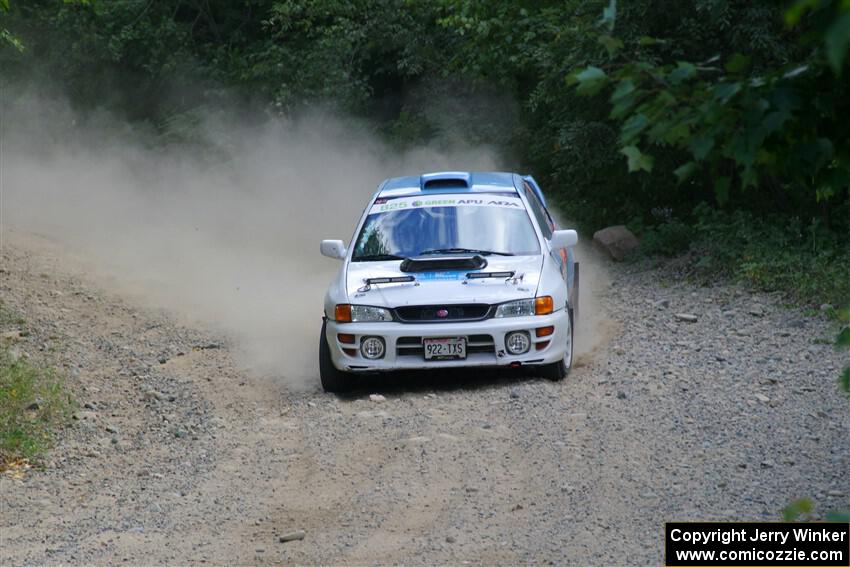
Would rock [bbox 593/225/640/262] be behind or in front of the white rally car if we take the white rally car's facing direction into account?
behind

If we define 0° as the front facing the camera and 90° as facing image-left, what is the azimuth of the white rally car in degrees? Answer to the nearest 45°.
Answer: approximately 0°

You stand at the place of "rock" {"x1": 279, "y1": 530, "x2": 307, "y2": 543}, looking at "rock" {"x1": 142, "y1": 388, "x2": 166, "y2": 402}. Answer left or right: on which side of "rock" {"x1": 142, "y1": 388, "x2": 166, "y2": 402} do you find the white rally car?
right

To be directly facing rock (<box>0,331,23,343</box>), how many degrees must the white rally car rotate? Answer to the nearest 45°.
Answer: approximately 135° to its right

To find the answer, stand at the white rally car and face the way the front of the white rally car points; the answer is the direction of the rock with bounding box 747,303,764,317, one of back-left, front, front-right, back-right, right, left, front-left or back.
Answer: back-left

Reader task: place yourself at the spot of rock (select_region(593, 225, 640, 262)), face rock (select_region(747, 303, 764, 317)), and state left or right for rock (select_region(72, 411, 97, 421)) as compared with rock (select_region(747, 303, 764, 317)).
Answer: right

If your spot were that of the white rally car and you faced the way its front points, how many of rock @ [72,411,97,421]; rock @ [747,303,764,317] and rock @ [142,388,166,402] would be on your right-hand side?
2

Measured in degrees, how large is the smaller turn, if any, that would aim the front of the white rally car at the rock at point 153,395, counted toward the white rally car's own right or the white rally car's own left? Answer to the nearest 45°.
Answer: approximately 90° to the white rally car's own right

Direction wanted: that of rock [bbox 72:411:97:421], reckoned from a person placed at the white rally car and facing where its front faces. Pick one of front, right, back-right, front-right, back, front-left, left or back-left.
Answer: right
